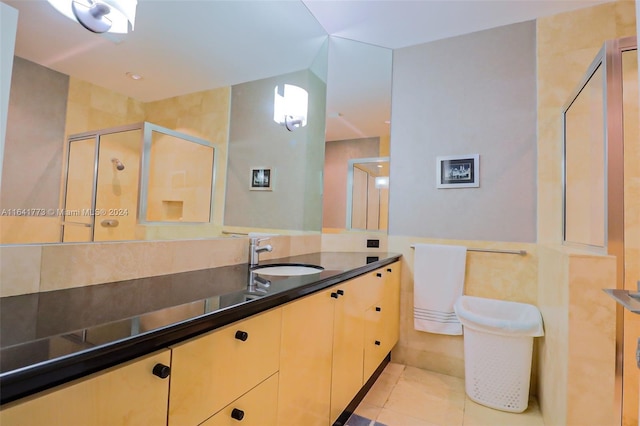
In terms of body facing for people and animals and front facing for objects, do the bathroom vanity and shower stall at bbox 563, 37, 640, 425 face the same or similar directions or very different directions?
very different directions

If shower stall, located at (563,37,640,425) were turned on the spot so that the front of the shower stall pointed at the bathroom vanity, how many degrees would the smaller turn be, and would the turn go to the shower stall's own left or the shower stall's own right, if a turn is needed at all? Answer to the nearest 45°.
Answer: approximately 45° to the shower stall's own left

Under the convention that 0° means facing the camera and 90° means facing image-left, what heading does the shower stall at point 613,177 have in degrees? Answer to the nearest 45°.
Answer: approximately 90°

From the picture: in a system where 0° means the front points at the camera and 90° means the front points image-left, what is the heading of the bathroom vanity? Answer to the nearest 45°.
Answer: approximately 315°
